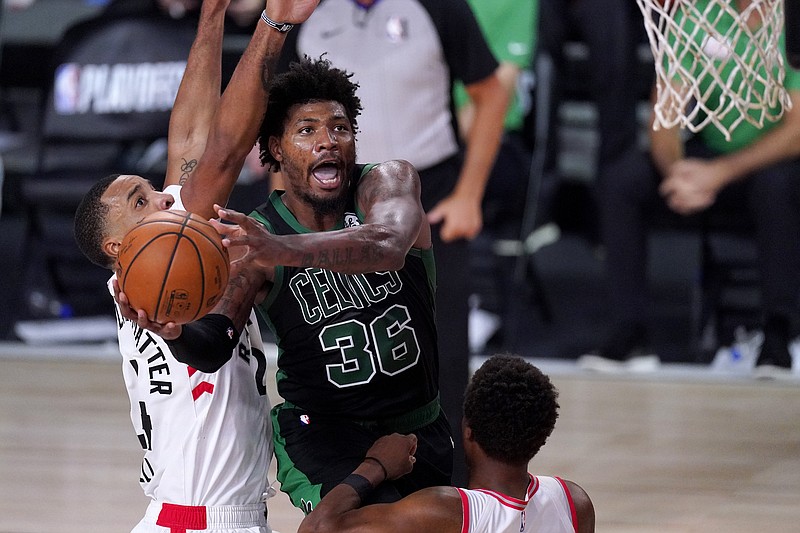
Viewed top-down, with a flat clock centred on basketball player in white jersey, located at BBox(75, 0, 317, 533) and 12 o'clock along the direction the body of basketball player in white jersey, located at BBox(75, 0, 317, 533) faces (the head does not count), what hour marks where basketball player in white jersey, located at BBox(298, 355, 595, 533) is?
basketball player in white jersey, located at BBox(298, 355, 595, 533) is roughly at 1 o'clock from basketball player in white jersey, located at BBox(75, 0, 317, 533).

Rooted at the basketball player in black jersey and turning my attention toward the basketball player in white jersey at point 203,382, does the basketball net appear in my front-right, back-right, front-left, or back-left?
back-right

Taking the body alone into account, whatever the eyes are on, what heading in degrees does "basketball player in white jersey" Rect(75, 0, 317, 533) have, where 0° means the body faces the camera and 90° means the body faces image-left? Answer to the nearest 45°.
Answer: approximately 270°

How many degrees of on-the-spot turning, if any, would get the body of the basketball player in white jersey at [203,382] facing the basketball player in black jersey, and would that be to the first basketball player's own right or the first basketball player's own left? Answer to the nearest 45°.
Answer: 0° — they already face them
